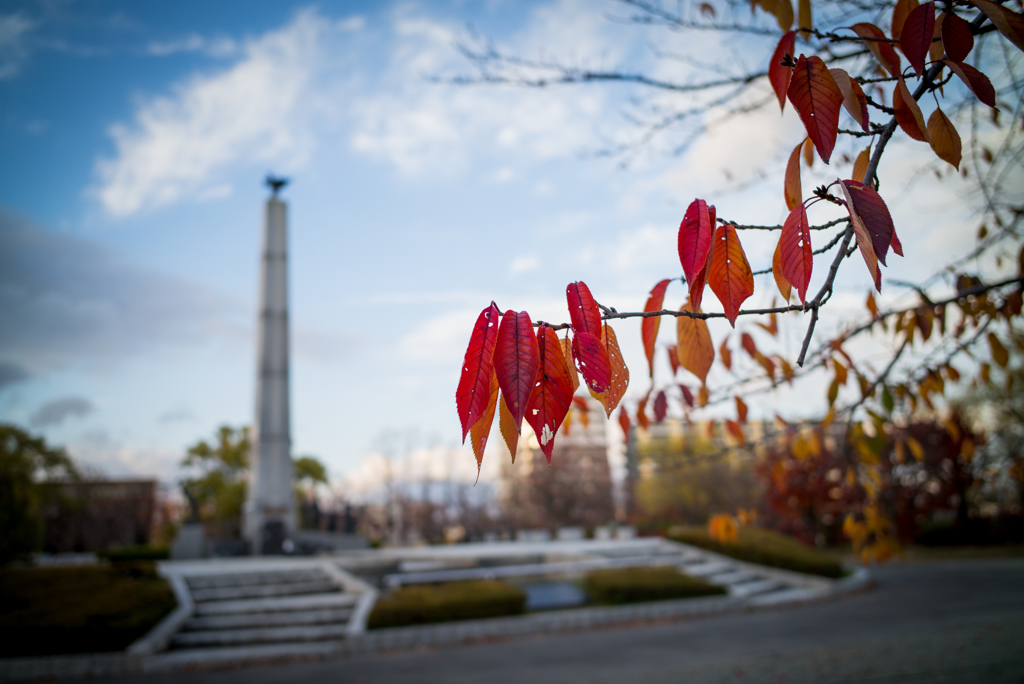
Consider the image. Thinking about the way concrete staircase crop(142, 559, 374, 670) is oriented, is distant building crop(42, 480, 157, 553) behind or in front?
behind

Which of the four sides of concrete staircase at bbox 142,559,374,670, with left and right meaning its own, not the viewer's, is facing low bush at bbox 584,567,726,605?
left

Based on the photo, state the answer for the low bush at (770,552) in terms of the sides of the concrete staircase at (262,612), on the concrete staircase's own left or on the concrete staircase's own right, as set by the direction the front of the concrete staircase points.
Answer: on the concrete staircase's own left

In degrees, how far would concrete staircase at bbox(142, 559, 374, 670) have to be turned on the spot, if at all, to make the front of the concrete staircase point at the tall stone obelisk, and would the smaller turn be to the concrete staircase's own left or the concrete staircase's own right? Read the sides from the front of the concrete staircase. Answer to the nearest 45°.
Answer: approximately 180°

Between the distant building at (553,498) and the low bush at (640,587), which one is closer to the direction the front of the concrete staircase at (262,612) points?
the low bush

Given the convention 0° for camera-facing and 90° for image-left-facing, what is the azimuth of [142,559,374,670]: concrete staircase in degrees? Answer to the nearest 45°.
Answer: approximately 0°

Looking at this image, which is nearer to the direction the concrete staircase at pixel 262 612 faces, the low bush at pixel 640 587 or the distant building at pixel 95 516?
the low bush

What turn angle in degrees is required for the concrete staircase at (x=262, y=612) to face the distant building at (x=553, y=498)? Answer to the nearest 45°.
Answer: approximately 135° to its left
